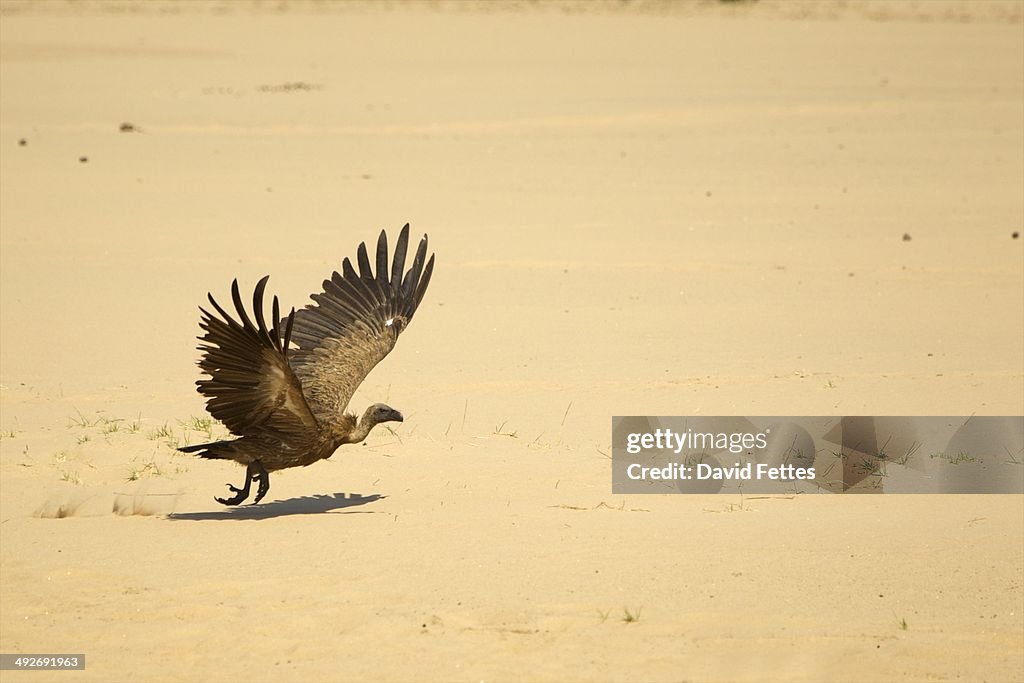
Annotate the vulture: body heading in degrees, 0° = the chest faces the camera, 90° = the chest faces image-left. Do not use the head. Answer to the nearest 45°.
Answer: approximately 270°
